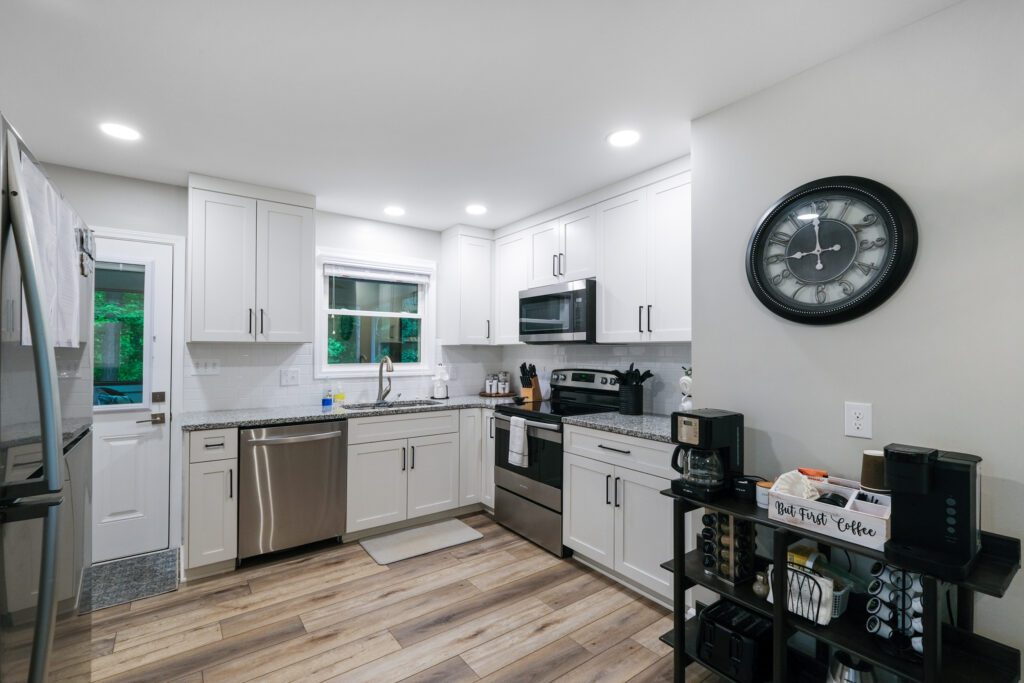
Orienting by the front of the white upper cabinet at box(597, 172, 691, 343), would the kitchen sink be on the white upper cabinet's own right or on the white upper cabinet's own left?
on the white upper cabinet's own right

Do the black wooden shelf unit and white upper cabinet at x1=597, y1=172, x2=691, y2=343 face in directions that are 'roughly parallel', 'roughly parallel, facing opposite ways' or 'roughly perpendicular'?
roughly parallel

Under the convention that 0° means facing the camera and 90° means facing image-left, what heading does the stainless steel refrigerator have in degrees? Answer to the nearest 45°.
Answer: approximately 270°

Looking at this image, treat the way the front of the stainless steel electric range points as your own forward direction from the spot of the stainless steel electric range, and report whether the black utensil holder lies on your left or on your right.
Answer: on your left

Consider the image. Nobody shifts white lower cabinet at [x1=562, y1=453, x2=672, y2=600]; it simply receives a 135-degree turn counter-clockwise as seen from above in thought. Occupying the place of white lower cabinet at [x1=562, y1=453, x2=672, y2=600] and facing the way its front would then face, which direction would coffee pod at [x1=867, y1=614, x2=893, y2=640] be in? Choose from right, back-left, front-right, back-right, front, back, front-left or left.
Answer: front-right

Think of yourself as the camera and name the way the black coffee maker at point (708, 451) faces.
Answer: facing the viewer and to the left of the viewer

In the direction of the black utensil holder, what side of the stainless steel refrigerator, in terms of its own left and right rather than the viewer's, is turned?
front

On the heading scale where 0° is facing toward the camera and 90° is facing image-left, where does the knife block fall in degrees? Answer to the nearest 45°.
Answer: approximately 45°

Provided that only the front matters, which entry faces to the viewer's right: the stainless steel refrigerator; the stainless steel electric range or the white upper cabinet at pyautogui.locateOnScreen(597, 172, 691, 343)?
the stainless steel refrigerator

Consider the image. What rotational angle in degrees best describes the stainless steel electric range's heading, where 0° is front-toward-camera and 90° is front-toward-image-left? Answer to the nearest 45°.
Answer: approximately 45°

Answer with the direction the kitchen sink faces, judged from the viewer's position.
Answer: facing the viewer

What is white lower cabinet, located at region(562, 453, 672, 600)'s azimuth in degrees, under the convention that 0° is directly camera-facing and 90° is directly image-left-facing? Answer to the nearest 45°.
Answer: approximately 45°
